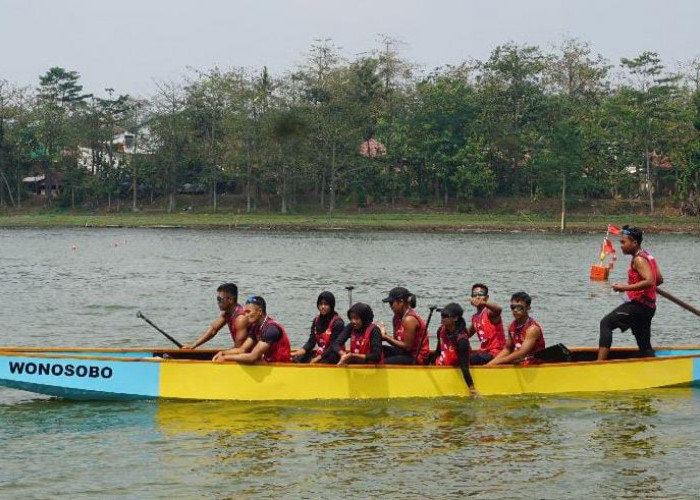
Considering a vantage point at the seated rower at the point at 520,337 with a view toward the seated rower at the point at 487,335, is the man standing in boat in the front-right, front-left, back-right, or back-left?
back-right

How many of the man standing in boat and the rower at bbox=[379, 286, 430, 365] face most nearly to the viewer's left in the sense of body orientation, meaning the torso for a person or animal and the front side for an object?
2

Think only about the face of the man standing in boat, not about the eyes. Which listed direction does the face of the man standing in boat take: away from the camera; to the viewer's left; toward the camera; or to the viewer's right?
to the viewer's left

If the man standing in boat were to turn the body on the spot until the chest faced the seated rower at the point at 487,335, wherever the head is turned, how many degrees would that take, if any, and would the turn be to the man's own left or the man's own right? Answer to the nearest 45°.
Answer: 0° — they already face them

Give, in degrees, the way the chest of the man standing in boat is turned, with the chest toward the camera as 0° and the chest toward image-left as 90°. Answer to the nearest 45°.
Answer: approximately 90°

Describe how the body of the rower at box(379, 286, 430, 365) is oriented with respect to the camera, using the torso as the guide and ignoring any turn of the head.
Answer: to the viewer's left

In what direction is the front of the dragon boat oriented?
to the viewer's left

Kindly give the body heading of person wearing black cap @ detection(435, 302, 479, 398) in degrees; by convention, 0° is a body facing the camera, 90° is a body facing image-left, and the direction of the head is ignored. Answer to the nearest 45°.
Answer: approximately 45°

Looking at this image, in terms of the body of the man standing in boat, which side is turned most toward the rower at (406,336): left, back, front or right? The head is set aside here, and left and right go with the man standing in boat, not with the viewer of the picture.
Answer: front

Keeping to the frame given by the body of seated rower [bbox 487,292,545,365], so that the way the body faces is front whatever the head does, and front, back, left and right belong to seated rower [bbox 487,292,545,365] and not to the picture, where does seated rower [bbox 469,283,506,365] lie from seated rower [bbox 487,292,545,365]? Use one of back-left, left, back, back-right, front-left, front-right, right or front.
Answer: right

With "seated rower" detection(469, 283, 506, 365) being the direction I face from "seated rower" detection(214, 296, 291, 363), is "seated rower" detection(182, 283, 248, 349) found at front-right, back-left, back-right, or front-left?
back-left

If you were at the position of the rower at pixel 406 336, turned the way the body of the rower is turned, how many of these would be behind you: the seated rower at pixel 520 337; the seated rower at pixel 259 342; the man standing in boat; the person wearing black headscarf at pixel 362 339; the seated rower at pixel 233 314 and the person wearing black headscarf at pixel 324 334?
2

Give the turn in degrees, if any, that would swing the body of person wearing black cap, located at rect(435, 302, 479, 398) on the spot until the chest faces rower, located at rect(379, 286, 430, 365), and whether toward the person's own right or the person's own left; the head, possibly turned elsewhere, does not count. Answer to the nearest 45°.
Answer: approximately 45° to the person's own right

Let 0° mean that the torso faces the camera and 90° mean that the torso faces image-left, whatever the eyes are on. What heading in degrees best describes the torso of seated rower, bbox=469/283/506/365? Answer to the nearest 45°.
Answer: approximately 45°

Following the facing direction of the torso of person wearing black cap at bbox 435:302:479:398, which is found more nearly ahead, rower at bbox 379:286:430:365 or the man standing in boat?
the rower
